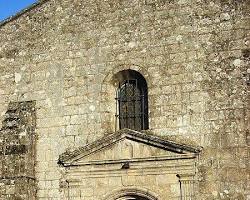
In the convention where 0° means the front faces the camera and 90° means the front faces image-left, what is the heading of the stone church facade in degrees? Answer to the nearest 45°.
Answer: approximately 0°
